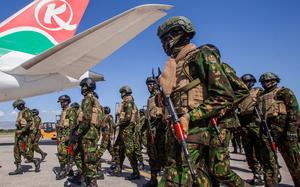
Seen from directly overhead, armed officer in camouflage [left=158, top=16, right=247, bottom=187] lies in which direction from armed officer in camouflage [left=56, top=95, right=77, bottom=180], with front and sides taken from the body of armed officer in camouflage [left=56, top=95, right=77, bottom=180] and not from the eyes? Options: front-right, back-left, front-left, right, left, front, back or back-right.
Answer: left

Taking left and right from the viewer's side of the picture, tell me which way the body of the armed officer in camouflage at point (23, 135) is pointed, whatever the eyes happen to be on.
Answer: facing to the left of the viewer

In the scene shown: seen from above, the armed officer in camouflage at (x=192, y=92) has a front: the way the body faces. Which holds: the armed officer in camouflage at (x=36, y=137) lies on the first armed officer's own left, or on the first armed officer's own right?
on the first armed officer's own right

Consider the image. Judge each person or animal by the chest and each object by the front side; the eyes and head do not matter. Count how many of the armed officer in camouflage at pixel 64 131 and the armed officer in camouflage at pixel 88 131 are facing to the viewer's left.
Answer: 2

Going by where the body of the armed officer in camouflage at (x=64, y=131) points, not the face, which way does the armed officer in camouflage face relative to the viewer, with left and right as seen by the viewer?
facing to the left of the viewer

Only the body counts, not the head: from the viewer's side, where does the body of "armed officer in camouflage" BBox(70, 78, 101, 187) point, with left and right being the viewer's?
facing to the left of the viewer

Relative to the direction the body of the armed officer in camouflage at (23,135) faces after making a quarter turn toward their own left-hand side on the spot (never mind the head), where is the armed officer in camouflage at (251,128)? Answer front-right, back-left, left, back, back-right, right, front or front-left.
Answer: front-left

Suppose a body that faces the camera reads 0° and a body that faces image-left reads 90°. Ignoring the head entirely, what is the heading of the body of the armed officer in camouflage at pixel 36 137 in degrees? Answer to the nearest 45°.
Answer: approximately 90°
